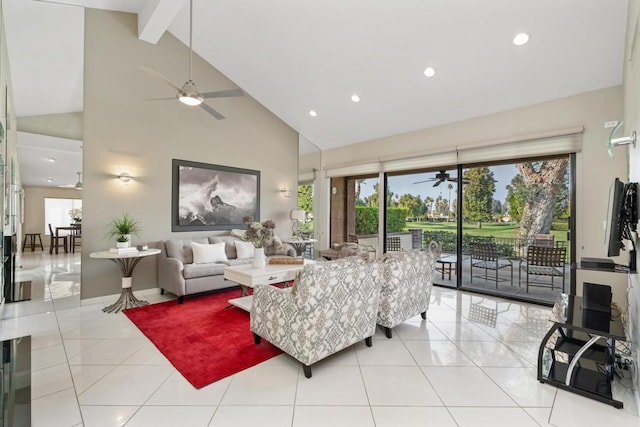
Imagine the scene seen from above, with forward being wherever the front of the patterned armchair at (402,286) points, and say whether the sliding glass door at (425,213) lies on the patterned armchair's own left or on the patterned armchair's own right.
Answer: on the patterned armchair's own right

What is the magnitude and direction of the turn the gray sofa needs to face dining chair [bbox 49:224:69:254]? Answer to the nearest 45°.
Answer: approximately 135° to its right

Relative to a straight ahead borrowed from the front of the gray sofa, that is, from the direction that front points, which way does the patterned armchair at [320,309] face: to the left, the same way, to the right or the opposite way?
the opposite way

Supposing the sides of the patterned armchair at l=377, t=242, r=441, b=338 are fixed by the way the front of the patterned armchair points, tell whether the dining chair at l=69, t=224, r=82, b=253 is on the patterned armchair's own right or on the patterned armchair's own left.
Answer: on the patterned armchair's own left

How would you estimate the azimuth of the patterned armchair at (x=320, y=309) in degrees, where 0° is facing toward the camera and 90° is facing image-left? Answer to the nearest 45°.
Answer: approximately 135°

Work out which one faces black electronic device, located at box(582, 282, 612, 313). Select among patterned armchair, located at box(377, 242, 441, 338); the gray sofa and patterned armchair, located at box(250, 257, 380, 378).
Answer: the gray sofa

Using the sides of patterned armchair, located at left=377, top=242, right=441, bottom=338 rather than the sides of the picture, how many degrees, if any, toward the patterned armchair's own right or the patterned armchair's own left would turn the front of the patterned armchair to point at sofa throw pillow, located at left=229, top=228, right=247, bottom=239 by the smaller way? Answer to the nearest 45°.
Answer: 0° — it already faces it

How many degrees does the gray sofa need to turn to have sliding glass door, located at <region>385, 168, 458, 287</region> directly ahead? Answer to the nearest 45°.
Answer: approximately 45° to its left

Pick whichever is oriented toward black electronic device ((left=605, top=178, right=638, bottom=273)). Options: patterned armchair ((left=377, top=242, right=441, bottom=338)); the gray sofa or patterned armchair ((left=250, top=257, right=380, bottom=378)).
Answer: the gray sofa

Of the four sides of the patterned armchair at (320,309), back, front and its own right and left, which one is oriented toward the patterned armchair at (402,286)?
right

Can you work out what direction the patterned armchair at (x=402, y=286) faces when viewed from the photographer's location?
facing away from the viewer and to the left of the viewer

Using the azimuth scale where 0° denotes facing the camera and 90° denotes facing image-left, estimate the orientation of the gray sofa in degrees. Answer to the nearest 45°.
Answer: approximately 315°
